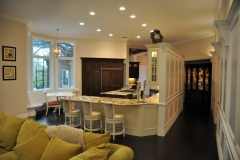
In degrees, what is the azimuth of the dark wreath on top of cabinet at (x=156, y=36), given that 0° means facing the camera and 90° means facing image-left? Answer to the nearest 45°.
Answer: approximately 0°

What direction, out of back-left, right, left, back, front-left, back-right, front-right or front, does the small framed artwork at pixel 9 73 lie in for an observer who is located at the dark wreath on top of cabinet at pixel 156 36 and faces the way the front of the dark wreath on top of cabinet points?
right

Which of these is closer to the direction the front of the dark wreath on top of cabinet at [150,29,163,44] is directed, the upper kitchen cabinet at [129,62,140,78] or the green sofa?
the green sofa

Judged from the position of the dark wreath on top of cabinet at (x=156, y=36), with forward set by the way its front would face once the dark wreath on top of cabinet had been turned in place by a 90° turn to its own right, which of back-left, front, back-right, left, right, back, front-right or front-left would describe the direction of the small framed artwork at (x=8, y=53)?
front

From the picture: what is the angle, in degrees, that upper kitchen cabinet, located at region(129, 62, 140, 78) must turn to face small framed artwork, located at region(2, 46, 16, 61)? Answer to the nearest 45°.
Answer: approximately 45° to its right

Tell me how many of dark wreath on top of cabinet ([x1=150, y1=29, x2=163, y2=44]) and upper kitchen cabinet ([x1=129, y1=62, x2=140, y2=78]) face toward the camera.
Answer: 2

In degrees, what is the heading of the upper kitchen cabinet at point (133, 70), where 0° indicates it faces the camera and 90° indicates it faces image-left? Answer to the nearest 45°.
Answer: approximately 0°

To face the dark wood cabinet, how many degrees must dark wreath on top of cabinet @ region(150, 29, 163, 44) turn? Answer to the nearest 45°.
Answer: approximately 135° to its right
